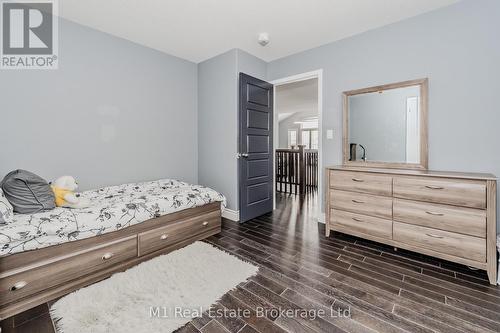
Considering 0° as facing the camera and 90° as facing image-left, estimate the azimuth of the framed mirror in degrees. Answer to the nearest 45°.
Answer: approximately 45°

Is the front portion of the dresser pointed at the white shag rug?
yes

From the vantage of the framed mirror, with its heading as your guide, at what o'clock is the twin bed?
The twin bed is roughly at 12 o'clock from the framed mirror.
